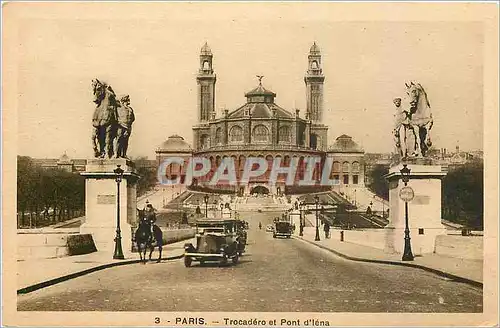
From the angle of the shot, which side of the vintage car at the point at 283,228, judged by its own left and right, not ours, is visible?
back

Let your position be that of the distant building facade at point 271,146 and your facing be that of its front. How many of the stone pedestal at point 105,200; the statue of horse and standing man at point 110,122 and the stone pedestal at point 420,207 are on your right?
2

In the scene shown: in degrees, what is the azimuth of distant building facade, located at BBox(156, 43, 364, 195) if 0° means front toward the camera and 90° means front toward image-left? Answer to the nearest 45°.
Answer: approximately 0°

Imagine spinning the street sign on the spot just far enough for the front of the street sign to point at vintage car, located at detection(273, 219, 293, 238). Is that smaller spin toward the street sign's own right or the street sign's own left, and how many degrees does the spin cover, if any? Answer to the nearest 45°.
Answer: approximately 135° to the street sign's own right

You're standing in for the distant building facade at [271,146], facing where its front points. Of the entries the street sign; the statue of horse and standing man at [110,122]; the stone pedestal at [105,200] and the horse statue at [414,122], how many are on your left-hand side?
2
